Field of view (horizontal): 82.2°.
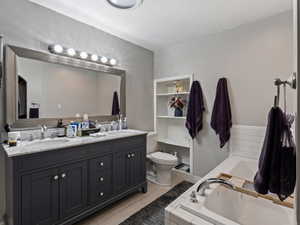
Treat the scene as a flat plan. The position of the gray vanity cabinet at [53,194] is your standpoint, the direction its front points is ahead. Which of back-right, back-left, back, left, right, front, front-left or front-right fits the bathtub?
front

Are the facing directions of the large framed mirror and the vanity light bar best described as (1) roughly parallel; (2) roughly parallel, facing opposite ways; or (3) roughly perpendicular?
roughly parallel

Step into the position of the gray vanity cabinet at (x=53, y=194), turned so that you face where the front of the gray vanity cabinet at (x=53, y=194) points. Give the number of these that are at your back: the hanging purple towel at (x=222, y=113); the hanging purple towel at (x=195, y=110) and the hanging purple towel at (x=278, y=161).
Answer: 0

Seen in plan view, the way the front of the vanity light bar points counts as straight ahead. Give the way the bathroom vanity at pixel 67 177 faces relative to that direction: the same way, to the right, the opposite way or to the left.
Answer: the same way

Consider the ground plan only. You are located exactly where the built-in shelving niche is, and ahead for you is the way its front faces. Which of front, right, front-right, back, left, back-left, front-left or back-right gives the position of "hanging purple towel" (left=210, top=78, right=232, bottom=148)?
left

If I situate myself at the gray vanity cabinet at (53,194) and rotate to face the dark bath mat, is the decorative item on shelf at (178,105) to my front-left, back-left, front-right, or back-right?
front-left

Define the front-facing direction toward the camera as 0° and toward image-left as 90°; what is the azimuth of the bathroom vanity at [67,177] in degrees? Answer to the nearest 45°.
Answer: approximately 315°

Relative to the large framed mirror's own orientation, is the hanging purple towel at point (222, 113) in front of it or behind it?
in front

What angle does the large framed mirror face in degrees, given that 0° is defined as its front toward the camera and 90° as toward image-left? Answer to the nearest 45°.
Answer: approximately 315°

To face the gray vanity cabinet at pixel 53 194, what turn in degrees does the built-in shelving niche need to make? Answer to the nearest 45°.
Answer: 0° — it already faces it

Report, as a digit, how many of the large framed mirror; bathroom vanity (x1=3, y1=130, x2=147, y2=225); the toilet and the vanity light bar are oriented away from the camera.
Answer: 0
